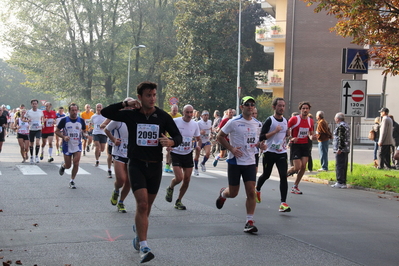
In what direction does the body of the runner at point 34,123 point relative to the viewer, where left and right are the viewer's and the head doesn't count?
facing the viewer

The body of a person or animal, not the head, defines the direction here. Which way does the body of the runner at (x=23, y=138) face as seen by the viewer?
toward the camera

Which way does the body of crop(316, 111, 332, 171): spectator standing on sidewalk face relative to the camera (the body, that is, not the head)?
to the viewer's left

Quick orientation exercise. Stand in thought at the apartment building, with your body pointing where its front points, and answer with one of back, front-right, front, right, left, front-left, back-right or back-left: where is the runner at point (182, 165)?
left

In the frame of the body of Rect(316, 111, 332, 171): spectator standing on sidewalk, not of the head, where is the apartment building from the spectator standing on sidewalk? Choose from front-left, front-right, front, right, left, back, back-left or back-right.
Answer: right

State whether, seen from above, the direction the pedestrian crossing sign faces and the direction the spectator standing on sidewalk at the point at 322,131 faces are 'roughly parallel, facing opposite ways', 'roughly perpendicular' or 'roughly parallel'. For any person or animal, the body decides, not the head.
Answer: roughly perpendicular

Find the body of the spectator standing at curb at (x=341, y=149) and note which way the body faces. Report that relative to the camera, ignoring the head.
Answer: to the viewer's left

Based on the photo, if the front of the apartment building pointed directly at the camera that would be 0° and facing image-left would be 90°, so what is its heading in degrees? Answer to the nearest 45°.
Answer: approximately 90°

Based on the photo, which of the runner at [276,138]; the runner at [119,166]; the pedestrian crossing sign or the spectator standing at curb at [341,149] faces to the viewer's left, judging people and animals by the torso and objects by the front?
the spectator standing at curb
